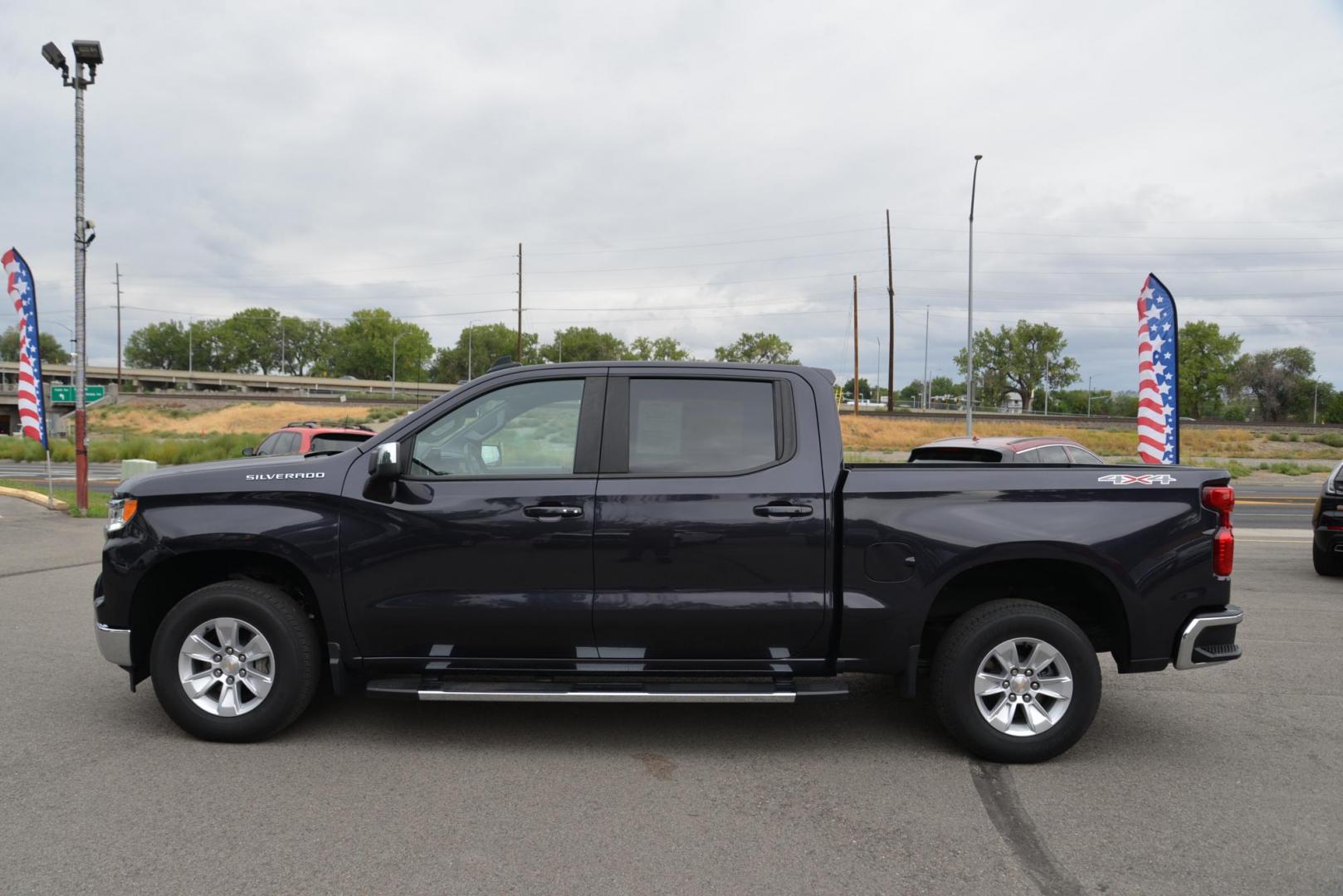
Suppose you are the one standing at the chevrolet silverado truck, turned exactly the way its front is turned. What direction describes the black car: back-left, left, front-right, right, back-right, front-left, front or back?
back-right

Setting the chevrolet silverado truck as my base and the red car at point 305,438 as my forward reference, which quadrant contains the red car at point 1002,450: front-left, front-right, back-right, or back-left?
front-right

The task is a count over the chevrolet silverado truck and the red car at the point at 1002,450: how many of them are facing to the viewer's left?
1

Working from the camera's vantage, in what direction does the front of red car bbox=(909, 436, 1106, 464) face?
facing away from the viewer and to the right of the viewer

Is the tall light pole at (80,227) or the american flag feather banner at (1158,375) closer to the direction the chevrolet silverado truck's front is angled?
the tall light pole

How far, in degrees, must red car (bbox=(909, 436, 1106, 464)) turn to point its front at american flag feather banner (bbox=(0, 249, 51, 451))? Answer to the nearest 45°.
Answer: approximately 135° to its left

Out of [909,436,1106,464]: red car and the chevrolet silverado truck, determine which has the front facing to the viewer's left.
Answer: the chevrolet silverado truck

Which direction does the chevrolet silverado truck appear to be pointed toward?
to the viewer's left

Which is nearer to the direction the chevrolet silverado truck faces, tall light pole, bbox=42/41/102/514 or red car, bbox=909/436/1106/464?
the tall light pole
